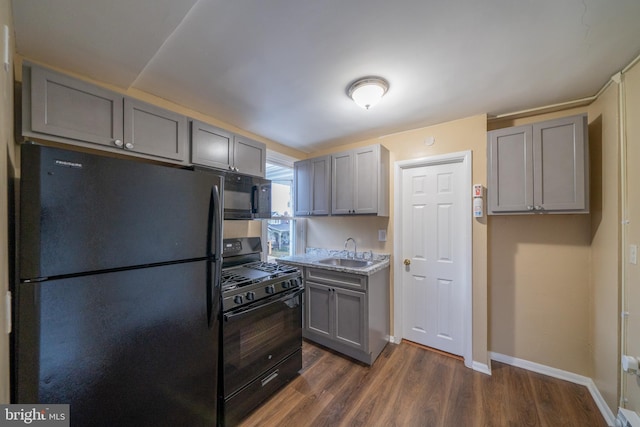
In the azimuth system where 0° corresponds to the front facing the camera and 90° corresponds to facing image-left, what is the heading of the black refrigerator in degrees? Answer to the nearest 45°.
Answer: approximately 315°

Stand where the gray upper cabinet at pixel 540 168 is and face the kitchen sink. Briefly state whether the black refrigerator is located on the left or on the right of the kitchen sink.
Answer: left

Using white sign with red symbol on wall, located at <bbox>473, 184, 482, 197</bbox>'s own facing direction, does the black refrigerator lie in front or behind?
in front

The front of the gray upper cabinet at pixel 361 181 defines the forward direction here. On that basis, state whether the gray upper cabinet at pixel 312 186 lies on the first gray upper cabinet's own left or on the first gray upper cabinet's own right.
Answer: on the first gray upper cabinet's own right

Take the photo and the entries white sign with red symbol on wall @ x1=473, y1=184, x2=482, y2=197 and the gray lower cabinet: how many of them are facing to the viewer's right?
0

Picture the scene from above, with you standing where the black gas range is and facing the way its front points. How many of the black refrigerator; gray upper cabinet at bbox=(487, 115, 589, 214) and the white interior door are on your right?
1

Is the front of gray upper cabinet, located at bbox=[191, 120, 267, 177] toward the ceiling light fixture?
yes

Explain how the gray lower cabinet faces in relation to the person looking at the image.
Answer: facing the viewer and to the left of the viewer

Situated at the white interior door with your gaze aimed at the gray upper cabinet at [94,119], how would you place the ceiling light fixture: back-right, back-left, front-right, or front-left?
front-left

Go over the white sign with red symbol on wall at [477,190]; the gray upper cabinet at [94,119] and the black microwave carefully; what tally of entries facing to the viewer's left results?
0

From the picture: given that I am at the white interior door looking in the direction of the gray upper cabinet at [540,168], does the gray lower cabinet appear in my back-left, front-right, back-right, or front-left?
back-right

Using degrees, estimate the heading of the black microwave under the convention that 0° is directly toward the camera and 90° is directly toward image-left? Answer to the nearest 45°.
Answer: approximately 315°

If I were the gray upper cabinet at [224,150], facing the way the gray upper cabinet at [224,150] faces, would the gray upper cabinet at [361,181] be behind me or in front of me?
in front

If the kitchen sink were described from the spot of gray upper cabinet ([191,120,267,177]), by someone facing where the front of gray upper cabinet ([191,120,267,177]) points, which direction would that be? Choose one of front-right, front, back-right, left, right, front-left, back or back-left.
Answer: front-left

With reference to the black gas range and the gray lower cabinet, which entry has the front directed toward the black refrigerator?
the gray lower cabinet
